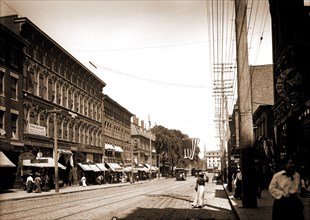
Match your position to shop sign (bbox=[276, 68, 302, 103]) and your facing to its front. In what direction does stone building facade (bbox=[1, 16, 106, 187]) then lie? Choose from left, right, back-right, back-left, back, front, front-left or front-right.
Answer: back-right

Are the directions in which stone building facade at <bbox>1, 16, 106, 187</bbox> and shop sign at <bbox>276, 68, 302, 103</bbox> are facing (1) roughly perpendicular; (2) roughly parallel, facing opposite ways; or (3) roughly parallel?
roughly perpendicular

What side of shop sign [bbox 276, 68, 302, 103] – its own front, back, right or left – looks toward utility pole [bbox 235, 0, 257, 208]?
right

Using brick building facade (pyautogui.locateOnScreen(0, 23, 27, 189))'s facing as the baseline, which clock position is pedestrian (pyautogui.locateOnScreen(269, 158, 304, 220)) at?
The pedestrian is roughly at 1 o'clock from the brick building facade.

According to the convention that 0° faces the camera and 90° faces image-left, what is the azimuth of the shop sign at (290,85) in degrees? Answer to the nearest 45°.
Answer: approximately 0°

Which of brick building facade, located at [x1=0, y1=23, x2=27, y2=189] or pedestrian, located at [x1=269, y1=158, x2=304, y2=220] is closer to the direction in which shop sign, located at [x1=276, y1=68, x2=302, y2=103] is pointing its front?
the pedestrian

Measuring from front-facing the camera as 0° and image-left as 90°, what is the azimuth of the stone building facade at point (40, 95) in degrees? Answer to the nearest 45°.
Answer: approximately 315°
